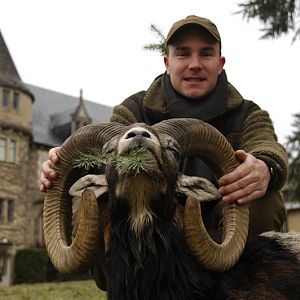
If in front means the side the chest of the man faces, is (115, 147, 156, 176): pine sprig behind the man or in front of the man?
in front

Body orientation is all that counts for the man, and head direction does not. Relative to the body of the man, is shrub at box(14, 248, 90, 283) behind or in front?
behind

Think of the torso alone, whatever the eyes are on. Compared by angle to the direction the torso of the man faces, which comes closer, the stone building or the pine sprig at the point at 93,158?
the pine sprig

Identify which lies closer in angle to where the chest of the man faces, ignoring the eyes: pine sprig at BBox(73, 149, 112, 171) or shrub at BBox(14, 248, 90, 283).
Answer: the pine sprig

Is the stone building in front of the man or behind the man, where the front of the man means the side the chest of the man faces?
behind

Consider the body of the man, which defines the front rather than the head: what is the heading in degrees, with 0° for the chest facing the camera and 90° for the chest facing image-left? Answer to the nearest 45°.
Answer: approximately 0°

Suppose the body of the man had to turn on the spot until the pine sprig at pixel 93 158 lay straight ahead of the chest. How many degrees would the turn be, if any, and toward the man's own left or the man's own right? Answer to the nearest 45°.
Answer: approximately 45° to the man's own right

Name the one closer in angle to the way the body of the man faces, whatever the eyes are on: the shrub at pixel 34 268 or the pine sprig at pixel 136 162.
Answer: the pine sprig
